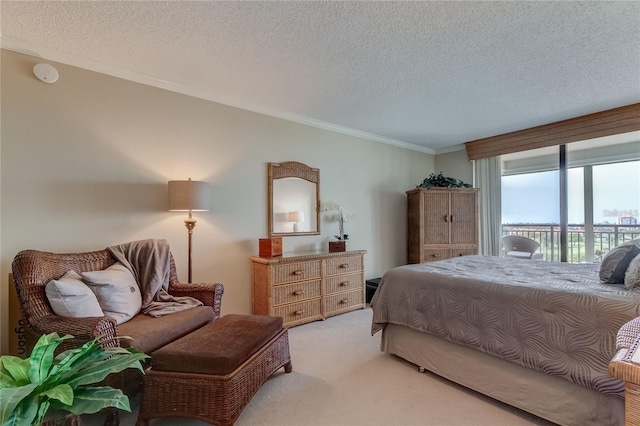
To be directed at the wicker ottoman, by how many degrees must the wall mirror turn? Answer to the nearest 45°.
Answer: approximately 45° to its right

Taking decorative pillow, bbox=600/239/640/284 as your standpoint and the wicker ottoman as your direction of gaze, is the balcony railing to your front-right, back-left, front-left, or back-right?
back-right

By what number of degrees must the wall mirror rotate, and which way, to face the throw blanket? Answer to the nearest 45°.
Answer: approximately 90° to its right

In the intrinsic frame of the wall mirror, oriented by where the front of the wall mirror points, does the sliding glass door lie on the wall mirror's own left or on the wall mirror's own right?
on the wall mirror's own left

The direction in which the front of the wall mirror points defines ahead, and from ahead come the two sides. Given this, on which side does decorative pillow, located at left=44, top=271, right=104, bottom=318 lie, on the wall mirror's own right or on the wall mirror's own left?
on the wall mirror's own right

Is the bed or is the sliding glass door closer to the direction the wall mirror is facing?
the bed

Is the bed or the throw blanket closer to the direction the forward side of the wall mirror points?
the bed

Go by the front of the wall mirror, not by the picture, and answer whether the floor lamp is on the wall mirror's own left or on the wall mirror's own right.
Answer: on the wall mirror's own right

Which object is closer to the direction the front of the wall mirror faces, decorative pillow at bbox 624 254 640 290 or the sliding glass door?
the decorative pillow

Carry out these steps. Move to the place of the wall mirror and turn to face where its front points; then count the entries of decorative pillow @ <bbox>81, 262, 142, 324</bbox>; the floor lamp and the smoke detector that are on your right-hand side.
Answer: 3

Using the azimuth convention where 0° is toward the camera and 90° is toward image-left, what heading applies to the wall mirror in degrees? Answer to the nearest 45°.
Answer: approximately 315°

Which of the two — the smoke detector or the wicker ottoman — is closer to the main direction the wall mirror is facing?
the wicker ottoman

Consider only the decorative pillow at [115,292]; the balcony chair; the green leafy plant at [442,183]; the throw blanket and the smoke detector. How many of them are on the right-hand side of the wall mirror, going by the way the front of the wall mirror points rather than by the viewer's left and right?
3

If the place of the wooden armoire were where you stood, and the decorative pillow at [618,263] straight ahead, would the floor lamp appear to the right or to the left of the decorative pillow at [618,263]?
right
